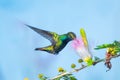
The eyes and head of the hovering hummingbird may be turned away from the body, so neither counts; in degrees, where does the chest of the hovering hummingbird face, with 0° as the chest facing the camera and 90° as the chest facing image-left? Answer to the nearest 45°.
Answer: approximately 270°
